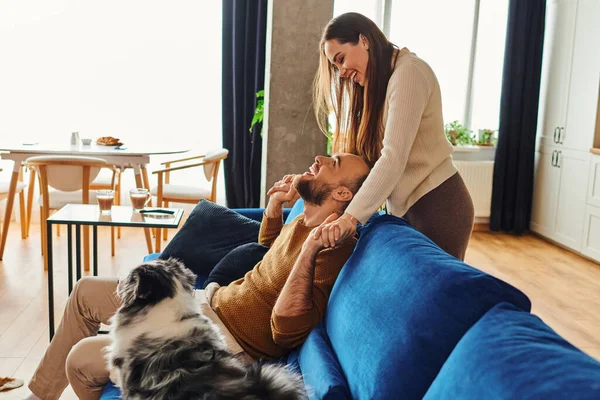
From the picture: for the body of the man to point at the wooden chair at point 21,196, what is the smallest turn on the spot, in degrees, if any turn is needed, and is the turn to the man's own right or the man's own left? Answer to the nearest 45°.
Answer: approximately 45° to the man's own right

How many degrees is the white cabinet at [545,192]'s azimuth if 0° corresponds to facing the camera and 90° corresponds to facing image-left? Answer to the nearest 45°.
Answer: approximately 45°

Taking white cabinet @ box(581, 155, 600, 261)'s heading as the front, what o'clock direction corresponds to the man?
The man is roughly at 11 o'clock from the white cabinet.

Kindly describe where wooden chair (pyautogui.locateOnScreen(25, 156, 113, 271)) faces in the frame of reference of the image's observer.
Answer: facing away from the viewer

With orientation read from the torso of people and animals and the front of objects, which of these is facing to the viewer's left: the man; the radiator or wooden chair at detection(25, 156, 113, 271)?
the man

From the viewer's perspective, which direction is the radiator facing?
toward the camera

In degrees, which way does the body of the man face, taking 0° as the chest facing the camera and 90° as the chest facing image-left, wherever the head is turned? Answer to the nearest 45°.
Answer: approximately 90°

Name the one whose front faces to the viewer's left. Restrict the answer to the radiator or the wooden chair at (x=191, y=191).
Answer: the wooden chair

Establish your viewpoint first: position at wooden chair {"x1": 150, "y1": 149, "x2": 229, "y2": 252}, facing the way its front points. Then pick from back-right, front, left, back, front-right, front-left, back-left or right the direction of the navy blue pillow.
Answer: left

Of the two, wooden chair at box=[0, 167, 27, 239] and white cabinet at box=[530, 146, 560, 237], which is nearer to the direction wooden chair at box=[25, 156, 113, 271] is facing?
the wooden chair

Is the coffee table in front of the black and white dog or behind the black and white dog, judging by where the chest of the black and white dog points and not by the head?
in front

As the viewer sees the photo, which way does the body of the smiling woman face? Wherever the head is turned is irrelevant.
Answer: to the viewer's left

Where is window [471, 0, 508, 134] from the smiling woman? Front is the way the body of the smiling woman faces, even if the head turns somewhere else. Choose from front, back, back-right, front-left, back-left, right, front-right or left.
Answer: right

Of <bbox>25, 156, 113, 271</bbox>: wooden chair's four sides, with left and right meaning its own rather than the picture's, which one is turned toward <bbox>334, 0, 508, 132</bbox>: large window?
right

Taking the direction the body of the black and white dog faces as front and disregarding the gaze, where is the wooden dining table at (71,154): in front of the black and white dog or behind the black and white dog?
in front

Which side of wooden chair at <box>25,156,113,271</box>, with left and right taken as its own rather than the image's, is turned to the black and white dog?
back

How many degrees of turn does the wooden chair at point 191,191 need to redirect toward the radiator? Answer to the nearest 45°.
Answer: approximately 180°

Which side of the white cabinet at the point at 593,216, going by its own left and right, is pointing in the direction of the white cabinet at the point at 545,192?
right

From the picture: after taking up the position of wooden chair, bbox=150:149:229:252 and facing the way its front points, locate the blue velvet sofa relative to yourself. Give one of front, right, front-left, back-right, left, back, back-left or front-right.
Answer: left
